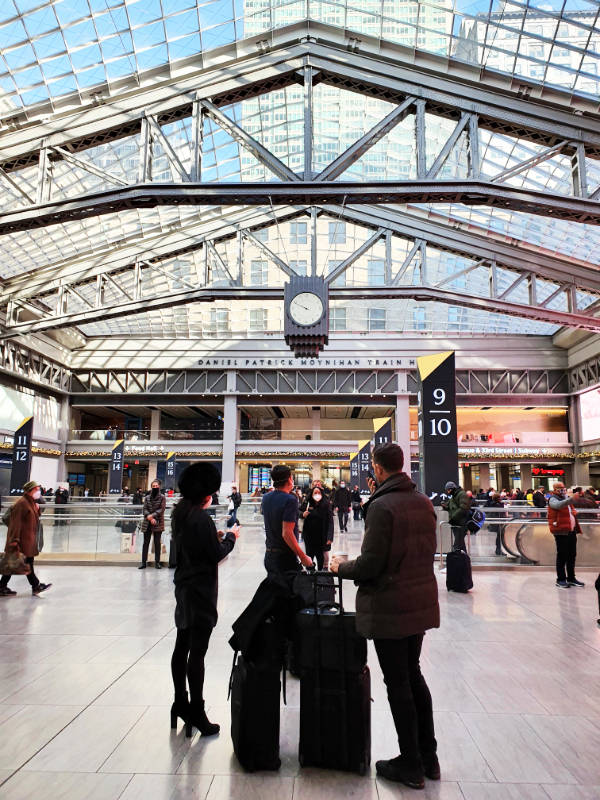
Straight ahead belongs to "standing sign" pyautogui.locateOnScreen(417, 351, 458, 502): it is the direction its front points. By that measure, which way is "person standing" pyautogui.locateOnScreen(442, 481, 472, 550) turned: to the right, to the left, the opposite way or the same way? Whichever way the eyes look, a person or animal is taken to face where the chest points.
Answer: to the right

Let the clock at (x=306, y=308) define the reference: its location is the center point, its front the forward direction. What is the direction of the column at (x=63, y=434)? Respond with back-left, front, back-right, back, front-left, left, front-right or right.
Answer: back-right

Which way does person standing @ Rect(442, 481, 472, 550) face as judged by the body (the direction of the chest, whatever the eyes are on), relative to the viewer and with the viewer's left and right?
facing to the left of the viewer

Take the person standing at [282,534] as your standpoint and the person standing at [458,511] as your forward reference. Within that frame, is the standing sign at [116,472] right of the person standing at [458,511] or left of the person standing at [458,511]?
left

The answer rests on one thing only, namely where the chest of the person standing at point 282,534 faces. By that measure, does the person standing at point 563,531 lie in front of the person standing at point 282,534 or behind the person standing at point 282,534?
in front

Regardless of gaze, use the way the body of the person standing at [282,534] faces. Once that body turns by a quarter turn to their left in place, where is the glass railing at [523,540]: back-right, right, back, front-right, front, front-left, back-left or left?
right

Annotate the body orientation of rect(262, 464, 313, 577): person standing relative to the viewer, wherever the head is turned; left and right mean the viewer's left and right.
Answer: facing away from the viewer and to the right of the viewer

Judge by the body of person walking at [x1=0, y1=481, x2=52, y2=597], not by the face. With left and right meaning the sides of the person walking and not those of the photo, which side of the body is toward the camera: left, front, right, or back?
right

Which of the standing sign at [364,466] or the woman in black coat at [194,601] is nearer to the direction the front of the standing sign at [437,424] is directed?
the woman in black coat

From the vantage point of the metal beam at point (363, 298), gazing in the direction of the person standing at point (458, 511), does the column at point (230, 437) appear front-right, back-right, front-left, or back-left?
back-right

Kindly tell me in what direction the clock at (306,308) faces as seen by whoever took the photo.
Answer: facing the viewer

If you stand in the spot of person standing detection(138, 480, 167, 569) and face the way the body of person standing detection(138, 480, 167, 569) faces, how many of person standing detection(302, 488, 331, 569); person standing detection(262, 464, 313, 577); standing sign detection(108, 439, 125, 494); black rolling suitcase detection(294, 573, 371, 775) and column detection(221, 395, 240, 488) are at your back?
2

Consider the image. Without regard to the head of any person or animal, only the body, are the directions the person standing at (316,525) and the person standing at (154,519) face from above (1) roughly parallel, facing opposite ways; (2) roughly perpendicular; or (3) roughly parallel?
roughly parallel

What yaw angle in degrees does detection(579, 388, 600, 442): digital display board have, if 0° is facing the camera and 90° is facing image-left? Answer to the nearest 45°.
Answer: approximately 45°

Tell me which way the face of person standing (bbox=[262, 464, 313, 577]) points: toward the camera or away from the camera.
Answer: away from the camera

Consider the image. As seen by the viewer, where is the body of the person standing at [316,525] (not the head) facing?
toward the camera

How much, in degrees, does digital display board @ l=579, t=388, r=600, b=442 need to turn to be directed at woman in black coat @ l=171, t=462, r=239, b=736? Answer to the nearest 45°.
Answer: approximately 45° to its left
